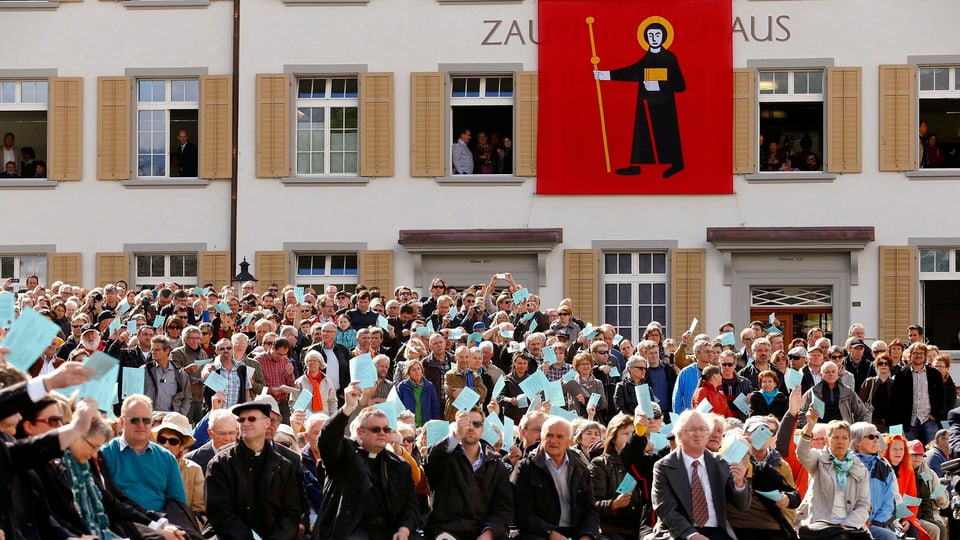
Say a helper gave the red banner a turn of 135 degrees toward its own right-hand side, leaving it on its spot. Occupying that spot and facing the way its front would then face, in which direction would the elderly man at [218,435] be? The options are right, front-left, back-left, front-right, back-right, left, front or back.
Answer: back-left

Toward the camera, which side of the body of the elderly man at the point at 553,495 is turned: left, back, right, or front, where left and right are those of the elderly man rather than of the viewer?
front

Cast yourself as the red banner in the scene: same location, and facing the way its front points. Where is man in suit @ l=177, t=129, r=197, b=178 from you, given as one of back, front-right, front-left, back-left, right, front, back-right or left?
right

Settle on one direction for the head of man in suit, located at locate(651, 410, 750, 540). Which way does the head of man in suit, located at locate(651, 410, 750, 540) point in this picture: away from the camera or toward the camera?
toward the camera

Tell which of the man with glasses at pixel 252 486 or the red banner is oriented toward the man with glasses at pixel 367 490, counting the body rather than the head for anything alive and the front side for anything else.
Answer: the red banner

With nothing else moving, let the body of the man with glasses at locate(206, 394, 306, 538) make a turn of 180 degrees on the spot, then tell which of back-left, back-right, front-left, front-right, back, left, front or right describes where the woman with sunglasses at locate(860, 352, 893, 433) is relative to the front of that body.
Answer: front-right

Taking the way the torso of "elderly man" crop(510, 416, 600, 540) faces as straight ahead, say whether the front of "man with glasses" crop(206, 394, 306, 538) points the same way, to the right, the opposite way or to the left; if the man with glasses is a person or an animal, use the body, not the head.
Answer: the same way

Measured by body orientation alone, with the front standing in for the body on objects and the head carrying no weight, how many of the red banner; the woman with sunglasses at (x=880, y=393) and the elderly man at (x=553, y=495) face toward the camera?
3

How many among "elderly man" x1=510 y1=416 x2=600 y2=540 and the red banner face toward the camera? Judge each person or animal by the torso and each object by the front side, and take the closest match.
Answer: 2

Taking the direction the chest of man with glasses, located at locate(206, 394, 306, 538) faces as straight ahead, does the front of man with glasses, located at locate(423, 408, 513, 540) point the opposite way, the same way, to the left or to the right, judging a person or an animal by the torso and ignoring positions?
the same way

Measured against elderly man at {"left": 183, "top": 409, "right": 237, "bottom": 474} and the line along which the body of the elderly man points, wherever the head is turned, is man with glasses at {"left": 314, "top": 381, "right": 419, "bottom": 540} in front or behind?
in front

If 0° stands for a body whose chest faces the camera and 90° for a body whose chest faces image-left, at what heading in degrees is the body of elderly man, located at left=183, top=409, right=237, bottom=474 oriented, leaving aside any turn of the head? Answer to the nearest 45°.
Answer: approximately 315°

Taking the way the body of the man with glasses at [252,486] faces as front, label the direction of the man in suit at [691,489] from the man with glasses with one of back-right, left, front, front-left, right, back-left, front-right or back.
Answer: left

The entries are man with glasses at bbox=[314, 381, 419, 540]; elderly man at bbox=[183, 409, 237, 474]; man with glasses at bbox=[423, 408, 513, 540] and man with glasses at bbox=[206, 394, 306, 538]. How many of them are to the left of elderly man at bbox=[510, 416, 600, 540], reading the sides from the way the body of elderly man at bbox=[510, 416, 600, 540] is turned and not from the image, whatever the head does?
0

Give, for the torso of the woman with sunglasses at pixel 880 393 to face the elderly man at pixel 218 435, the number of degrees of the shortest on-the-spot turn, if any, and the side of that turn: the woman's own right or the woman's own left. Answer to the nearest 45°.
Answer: approximately 45° to the woman's own right

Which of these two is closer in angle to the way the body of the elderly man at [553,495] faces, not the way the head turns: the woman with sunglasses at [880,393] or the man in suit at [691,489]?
the man in suit

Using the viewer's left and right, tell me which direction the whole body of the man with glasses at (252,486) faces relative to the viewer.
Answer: facing the viewer

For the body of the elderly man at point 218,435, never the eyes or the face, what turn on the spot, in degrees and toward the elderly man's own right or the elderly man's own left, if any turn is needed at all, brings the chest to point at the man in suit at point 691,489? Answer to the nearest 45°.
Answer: approximately 45° to the elderly man's own left

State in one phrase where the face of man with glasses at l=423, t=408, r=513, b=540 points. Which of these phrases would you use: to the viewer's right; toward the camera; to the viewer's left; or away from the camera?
toward the camera

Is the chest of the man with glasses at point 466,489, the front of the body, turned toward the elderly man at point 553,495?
no

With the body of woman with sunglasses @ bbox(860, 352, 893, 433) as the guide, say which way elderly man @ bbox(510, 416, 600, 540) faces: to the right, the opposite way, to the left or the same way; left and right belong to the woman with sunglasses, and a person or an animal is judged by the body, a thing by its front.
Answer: the same way

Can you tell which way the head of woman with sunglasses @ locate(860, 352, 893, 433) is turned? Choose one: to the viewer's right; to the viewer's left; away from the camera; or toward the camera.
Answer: toward the camera

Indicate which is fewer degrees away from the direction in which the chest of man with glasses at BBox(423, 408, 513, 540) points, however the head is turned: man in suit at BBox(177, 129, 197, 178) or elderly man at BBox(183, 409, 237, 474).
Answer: the elderly man
